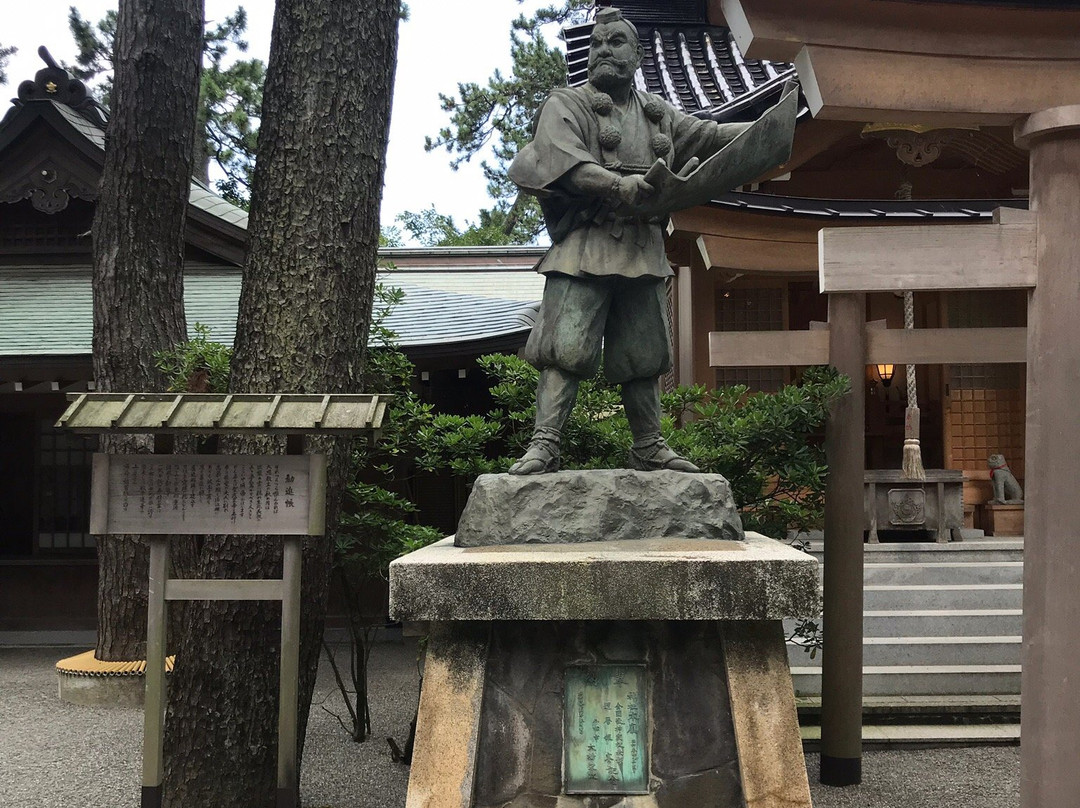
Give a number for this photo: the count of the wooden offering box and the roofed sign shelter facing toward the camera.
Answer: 2

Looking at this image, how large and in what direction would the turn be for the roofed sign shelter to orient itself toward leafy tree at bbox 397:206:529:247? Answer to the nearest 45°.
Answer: approximately 180°

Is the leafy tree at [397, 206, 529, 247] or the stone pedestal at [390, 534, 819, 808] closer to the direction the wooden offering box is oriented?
the stone pedestal

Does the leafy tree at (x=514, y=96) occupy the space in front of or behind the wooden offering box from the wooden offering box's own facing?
behind

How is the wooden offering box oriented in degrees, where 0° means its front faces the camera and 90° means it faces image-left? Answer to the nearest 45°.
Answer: approximately 0°

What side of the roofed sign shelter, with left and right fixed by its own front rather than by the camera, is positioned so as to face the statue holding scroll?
left

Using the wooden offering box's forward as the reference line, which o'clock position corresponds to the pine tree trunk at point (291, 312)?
The pine tree trunk is roughly at 1 o'clock from the wooden offering box.

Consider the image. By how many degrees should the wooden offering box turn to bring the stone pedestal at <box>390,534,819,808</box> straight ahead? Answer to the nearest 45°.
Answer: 0° — it already faces it

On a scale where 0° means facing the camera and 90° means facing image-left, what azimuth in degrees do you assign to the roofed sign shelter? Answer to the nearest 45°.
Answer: approximately 0°

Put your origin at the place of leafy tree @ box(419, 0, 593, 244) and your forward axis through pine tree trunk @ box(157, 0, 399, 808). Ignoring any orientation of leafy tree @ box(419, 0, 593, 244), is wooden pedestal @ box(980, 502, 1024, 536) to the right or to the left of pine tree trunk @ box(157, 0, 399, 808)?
left

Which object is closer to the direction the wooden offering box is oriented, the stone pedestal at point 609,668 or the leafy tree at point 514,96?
the stone pedestal

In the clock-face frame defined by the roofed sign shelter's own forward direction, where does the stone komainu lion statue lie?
The stone komainu lion statue is roughly at 8 o'clock from the roofed sign shelter.
